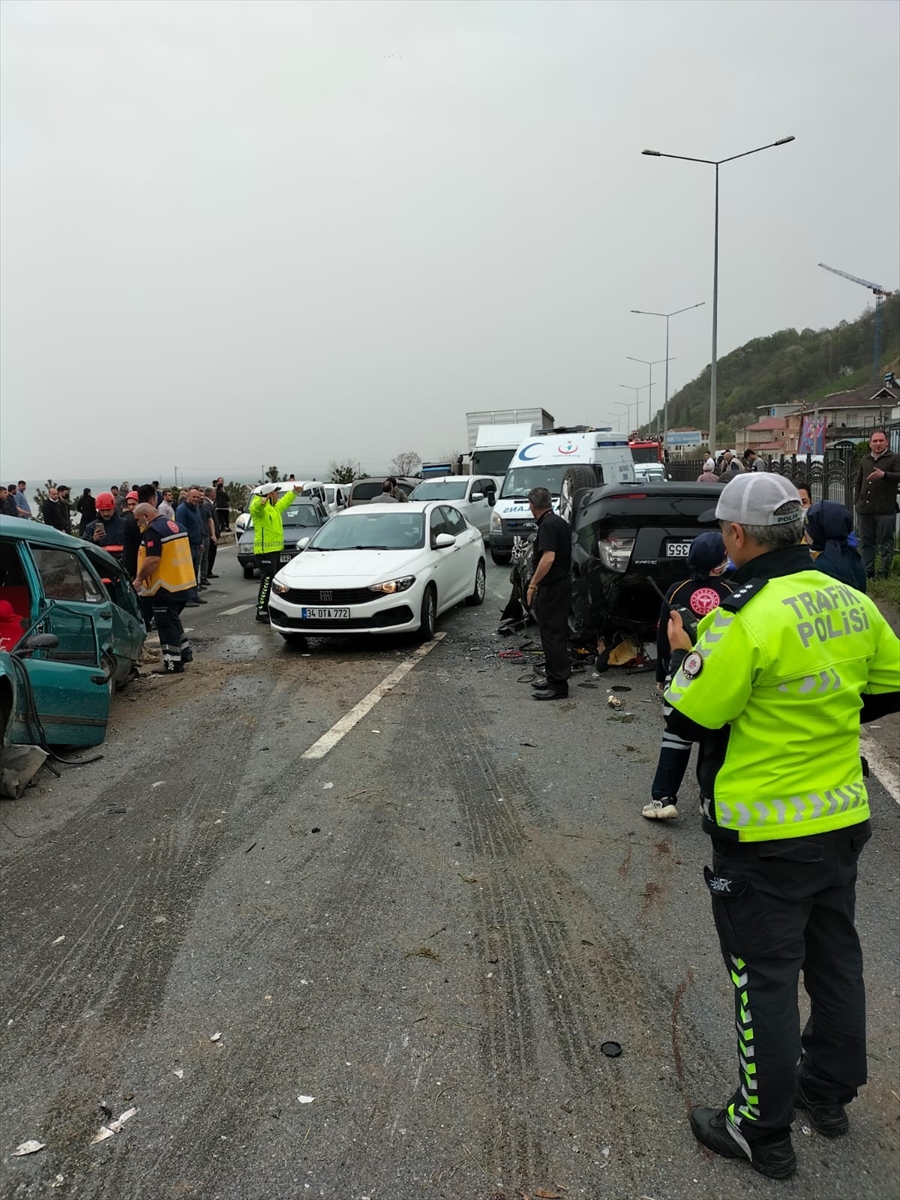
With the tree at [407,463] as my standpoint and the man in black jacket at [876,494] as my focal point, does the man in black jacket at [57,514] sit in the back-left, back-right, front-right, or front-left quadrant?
front-right

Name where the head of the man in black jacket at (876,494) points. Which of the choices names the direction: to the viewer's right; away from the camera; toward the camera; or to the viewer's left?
toward the camera

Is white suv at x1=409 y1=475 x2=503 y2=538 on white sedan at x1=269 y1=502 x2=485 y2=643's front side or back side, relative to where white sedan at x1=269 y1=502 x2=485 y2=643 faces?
on the back side

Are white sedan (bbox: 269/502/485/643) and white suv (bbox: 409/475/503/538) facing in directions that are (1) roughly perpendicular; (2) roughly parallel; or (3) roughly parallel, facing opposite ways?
roughly parallel

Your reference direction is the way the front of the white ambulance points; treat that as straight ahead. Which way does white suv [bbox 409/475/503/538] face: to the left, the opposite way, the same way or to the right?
the same way

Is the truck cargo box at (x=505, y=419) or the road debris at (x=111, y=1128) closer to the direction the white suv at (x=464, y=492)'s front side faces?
the road debris

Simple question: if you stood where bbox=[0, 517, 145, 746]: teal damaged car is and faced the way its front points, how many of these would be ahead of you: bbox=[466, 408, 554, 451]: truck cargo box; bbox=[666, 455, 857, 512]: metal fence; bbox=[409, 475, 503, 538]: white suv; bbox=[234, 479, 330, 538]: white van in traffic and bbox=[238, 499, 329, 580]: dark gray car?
0

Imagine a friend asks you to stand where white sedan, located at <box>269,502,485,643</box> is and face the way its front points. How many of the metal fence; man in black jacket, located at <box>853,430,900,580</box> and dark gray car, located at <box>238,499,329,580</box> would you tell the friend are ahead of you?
0

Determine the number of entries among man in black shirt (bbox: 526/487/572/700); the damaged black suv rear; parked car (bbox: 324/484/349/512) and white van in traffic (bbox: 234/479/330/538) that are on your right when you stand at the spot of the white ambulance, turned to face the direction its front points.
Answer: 2

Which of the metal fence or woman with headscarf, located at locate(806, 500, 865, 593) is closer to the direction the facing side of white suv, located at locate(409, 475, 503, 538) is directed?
the woman with headscarf

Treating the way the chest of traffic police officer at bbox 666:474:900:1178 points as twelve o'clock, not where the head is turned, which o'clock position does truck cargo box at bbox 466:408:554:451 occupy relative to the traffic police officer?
The truck cargo box is roughly at 1 o'clock from the traffic police officer.

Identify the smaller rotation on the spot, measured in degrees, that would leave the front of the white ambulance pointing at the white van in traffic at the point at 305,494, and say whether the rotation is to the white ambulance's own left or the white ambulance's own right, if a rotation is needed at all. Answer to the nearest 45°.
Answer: approximately 90° to the white ambulance's own right

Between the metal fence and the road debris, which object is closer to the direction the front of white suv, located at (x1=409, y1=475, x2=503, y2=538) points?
the road debris

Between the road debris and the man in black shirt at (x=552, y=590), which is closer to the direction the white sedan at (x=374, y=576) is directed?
the road debris

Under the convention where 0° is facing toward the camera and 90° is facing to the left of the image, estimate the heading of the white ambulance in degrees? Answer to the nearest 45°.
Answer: approximately 45°

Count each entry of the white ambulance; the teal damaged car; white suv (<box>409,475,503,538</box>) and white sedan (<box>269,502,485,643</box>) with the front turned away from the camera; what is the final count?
0

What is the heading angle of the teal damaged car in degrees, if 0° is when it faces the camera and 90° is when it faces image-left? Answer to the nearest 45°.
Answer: approximately 45°
